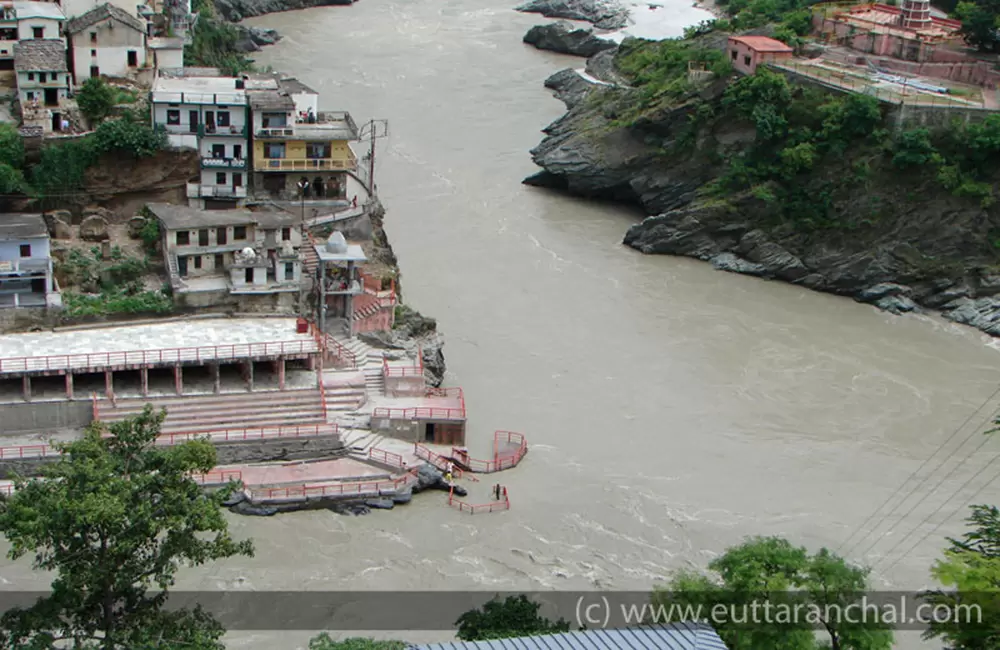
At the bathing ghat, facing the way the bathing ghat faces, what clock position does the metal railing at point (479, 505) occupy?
The metal railing is roughly at 10 o'clock from the bathing ghat.

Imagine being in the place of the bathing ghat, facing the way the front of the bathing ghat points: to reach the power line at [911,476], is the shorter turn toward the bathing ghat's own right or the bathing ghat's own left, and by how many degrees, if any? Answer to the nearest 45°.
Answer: approximately 90° to the bathing ghat's own left

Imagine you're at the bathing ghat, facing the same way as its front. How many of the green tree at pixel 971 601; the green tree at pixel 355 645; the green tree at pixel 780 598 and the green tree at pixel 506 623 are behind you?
0

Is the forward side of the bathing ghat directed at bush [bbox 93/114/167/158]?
no

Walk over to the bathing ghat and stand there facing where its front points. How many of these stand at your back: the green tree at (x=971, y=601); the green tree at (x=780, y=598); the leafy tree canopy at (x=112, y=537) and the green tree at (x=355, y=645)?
0

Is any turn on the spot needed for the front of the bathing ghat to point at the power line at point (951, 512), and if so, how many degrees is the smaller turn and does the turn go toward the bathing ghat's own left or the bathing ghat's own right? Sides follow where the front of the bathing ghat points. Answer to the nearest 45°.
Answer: approximately 90° to the bathing ghat's own left

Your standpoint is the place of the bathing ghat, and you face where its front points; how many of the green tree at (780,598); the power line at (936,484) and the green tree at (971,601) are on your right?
0

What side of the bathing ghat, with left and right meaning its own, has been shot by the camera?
front

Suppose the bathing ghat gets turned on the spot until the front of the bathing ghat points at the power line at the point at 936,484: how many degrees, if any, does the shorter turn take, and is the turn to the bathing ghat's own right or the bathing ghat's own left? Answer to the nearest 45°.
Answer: approximately 90° to the bathing ghat's own left

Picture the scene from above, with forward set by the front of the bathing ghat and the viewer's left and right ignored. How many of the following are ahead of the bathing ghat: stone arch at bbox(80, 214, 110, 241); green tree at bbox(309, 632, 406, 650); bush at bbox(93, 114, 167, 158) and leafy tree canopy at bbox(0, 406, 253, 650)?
2

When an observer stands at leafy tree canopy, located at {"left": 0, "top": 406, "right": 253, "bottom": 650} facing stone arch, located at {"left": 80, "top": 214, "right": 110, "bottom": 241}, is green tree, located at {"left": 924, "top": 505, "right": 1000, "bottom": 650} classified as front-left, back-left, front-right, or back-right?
back-right

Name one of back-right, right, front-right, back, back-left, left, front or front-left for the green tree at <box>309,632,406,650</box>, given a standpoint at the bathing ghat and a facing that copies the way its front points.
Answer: front

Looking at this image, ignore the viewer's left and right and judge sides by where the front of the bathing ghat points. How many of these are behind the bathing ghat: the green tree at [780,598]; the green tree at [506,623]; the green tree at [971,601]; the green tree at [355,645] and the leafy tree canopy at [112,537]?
0

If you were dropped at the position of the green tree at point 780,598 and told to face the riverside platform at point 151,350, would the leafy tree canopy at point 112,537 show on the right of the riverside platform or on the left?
left

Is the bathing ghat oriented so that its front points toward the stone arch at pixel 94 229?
no

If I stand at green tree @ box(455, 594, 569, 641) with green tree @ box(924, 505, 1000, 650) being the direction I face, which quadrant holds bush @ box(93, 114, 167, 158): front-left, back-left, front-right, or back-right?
back-left
